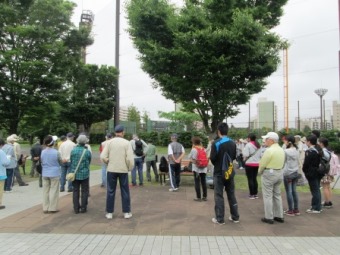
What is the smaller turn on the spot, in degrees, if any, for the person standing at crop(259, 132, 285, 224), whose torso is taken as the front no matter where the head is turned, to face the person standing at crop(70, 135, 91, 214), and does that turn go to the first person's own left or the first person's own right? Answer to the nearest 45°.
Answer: approximately 45° to the first person's own left

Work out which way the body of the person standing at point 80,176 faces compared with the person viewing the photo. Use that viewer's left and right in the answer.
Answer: facing away from the viewer

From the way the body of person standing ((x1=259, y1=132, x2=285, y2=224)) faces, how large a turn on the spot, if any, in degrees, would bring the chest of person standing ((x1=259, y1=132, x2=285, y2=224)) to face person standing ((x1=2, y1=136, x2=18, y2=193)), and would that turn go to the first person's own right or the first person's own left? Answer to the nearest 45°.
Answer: approximately 45° to the first person's own left

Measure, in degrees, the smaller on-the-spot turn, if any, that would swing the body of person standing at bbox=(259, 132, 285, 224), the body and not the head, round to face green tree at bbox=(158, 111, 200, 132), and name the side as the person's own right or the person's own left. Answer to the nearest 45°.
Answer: approximately 45° to the person's own right

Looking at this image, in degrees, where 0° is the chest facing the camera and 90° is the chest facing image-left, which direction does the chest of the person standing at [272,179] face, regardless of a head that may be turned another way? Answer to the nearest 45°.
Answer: approximately 135°

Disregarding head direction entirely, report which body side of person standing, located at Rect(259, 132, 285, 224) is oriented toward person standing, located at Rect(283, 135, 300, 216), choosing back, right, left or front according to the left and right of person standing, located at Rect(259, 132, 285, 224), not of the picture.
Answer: right

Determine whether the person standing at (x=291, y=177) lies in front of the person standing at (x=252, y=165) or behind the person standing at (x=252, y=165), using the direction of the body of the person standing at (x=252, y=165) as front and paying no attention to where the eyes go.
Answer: behind

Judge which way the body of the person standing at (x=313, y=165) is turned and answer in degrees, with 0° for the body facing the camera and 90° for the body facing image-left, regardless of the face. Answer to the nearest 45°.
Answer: approximately 90°

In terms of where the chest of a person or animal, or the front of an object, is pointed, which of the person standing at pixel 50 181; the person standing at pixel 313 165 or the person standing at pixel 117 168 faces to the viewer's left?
the person standing at pixel 313 165

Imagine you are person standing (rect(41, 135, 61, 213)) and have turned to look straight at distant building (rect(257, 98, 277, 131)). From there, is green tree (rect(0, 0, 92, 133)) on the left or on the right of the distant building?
left

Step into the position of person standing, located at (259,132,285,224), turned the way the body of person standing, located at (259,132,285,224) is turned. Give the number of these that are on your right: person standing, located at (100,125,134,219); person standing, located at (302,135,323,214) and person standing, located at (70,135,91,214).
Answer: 1

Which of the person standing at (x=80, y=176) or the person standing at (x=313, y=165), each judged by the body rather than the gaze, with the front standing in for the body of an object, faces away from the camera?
the person standing at (x=80, y=176)
